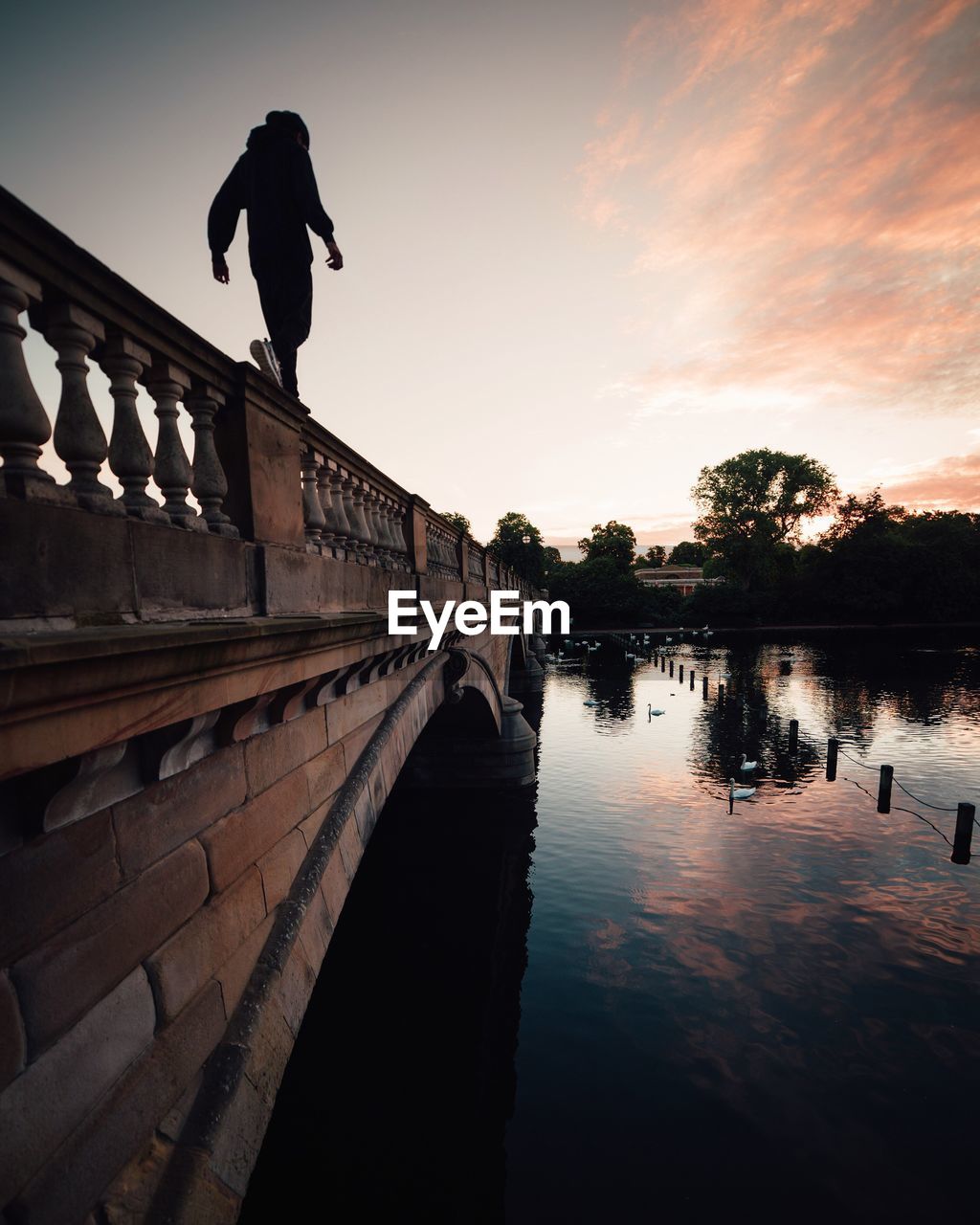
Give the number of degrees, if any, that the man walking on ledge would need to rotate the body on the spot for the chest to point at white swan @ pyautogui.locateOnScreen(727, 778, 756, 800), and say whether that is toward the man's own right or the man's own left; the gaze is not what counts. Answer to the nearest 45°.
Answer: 0° — they already face it

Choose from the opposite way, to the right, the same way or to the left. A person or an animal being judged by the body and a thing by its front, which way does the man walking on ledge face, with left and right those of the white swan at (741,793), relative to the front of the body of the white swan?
to the right

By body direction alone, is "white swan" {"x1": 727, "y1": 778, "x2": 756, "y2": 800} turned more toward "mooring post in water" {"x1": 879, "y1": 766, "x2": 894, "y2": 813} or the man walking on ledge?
the man walking on ledge

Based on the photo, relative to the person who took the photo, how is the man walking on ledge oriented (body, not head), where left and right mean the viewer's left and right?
facing away from the viewer and to the right of the viewer

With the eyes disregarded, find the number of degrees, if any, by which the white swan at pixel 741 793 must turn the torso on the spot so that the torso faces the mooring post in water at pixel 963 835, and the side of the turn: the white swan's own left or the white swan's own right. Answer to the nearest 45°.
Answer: approximately 135° to the white swan's own left

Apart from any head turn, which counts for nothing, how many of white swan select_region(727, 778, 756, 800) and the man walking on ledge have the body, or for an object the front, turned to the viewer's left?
1

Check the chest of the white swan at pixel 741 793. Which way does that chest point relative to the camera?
to the viewer's left

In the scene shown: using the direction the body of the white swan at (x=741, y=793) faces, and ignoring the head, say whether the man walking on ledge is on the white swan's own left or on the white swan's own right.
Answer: on the white swan's own left

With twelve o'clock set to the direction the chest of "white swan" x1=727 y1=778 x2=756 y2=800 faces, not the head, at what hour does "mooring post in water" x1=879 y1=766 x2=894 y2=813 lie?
The mooring post in water is roughly at 6 o'clock from the white swan.
